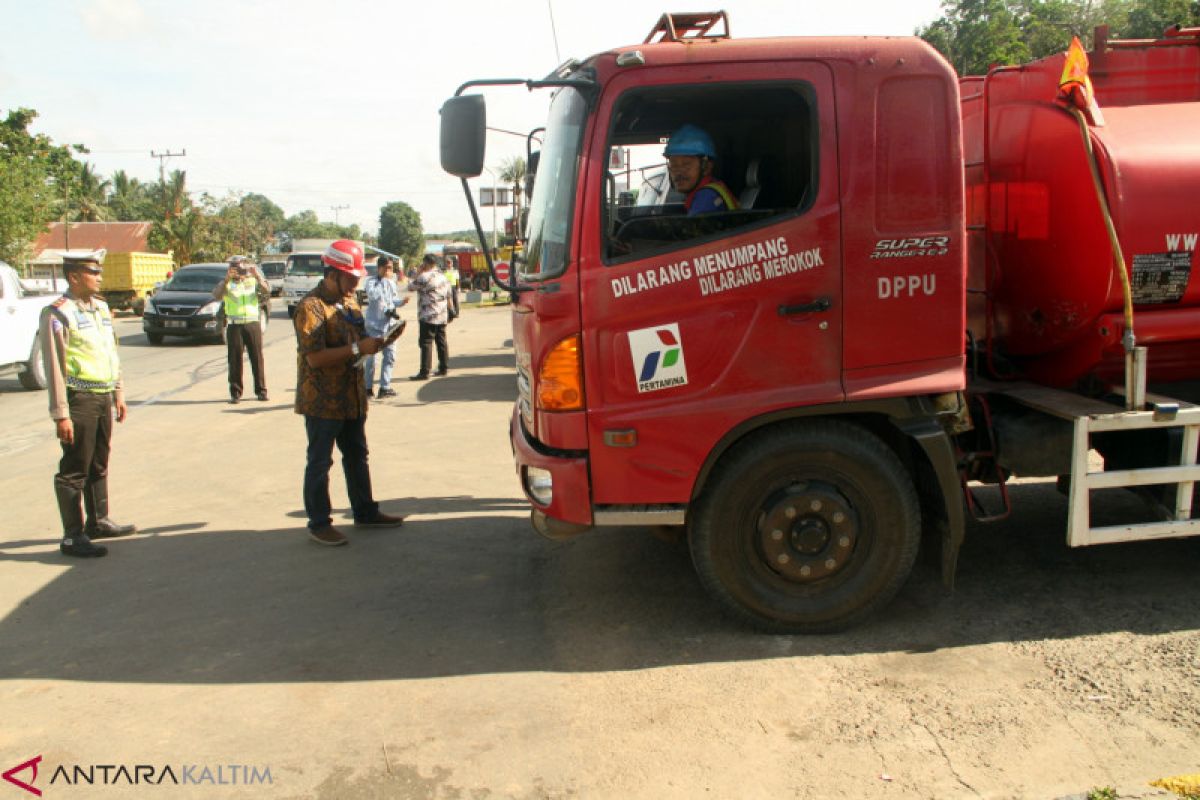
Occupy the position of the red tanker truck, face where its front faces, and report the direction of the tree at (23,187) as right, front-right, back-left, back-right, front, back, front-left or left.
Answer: front-right

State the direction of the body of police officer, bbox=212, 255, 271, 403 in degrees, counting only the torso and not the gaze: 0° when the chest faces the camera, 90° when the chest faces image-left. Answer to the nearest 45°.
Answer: approximately 0°

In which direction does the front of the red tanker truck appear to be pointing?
to the viewer's left

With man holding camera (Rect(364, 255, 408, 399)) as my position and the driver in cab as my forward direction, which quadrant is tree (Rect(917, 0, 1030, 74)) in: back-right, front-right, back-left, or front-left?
back-left

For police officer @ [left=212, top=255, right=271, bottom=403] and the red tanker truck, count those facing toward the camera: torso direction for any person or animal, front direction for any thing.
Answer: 1

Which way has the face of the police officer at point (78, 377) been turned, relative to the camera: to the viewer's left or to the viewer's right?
to the viewer's right

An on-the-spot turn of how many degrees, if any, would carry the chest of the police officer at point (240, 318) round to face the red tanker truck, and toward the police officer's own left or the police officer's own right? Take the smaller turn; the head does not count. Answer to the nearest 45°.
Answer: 0° — they already face it

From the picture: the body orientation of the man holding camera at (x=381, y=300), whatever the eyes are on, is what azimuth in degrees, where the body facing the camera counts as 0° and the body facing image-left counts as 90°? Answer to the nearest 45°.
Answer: approximately 315°
